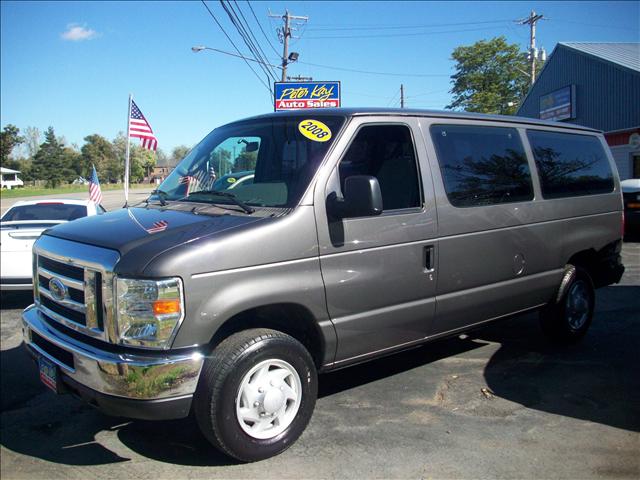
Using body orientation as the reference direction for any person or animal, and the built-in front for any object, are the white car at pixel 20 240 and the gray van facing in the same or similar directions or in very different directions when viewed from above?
very different directions

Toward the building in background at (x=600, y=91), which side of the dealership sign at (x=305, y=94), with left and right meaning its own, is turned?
left

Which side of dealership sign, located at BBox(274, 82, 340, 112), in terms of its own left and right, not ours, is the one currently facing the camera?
front

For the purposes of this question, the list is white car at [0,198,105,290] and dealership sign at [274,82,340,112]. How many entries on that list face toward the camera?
1

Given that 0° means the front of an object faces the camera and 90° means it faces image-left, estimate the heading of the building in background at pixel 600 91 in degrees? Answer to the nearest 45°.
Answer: approximately 45°

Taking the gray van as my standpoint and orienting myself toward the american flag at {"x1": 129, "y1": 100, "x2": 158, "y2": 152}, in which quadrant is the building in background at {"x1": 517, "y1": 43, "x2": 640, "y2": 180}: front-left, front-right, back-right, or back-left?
front-right

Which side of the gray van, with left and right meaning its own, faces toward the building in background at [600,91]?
back

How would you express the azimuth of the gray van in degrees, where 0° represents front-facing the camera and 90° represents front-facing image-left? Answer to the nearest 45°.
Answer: approximately 45°

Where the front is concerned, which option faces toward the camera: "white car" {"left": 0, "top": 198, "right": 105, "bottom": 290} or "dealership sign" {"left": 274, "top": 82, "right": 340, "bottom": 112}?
the dealership sign

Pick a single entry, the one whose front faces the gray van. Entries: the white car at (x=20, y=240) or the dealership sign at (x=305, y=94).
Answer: the dealership sign
